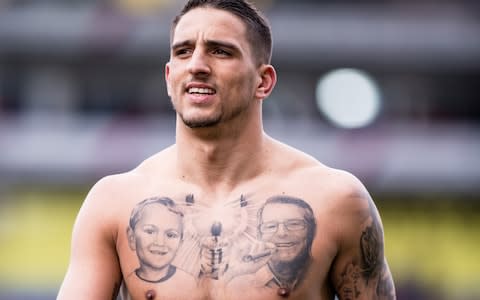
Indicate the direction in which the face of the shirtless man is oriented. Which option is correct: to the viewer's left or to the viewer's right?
to the viewer's left

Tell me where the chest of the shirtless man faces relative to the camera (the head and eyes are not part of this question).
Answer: toward the camera
